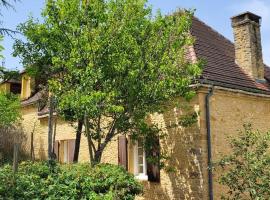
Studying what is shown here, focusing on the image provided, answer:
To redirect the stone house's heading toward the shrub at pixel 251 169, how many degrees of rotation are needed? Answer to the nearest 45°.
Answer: approximately 45° to its left

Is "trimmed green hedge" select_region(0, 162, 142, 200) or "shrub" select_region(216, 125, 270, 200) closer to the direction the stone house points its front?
the trimmed green hedge

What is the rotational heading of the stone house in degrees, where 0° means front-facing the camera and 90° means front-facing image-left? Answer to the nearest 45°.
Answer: approximately 45°

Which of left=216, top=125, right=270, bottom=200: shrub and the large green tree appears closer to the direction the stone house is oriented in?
the large green tree

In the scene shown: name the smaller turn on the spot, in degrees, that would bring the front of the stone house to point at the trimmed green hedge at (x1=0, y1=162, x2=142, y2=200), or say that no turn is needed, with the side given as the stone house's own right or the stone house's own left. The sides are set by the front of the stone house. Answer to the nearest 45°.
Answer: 0° — it already faces it
